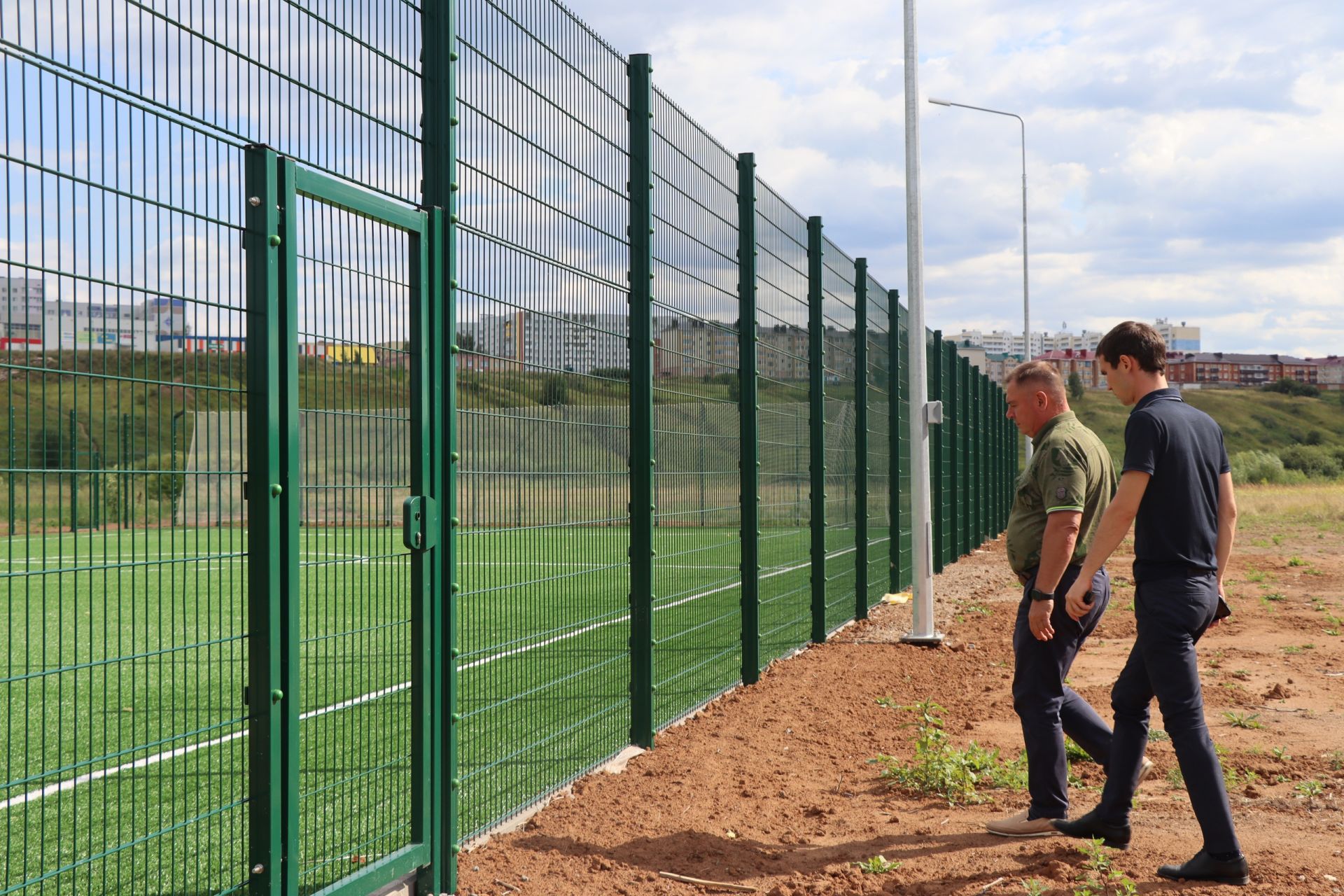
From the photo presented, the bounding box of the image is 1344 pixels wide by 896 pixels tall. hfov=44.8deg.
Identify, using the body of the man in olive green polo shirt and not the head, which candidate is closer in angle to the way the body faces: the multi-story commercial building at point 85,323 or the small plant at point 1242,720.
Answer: the multi-story commercial building

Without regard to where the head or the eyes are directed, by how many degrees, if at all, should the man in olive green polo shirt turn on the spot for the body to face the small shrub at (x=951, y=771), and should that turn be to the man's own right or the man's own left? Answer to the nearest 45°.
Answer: approximately 45° to the man's own right

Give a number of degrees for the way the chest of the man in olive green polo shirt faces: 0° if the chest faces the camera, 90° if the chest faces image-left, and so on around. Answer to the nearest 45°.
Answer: approximately 90°

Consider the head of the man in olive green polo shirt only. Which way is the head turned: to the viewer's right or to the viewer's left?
to the viewer's left

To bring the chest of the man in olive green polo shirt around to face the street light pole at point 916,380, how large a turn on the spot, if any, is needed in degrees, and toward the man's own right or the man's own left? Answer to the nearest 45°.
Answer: approximately 90° to the man's own right

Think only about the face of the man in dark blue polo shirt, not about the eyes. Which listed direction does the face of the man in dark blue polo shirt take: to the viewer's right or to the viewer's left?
to the viewer's left
